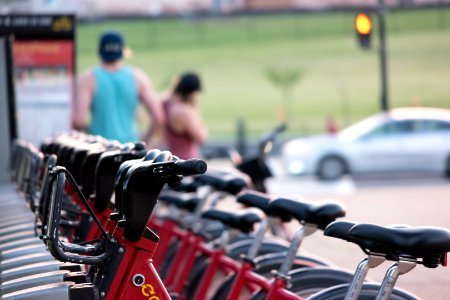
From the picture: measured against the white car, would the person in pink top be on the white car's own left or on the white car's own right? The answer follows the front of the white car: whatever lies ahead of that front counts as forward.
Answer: on the white car's own left

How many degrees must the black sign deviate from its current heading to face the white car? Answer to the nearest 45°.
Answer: approximately 135° to its left

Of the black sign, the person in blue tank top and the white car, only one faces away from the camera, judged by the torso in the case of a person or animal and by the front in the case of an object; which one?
the person in blue tank top

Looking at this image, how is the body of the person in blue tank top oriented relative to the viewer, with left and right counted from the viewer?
facing away from the viewer

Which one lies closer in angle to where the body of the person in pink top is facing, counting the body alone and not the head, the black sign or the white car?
the white car

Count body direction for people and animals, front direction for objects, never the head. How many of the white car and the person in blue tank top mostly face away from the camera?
1

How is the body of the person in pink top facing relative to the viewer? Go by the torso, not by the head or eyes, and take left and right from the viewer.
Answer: facing away from the viewer and to the right of the viewer

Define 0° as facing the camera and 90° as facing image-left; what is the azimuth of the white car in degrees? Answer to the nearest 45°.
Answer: approximately 90°
